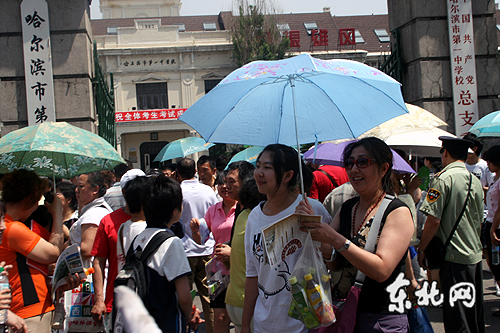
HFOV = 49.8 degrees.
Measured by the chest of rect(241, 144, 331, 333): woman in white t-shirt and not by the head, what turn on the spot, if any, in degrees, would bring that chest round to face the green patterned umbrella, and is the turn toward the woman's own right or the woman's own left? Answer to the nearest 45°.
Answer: approximately 90° to the woman's own right

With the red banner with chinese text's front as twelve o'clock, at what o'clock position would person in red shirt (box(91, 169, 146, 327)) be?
The person in red shirt is roughly at 12 o'clock from the red banner with chinese text.

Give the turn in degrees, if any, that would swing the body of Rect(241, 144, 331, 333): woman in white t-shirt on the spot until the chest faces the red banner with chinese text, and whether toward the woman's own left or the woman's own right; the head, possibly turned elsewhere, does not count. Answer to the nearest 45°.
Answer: approximately 135° to the woman's own right

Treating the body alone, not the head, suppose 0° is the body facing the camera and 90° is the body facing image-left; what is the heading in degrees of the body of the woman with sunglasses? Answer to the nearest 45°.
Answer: approximately 45°

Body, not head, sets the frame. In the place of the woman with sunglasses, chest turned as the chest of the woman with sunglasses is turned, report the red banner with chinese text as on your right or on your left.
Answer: on your right

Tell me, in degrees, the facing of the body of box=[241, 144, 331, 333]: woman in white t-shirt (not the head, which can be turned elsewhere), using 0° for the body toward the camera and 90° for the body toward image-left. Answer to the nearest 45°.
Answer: approximately 45°

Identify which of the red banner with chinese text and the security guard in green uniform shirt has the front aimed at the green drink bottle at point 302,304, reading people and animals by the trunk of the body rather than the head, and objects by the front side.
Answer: the red banner with chinese text

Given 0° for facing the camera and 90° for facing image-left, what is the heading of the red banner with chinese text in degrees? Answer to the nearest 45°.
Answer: approximately 0°

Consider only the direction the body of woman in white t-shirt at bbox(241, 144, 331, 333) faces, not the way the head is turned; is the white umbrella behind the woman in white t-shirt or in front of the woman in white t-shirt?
behind
